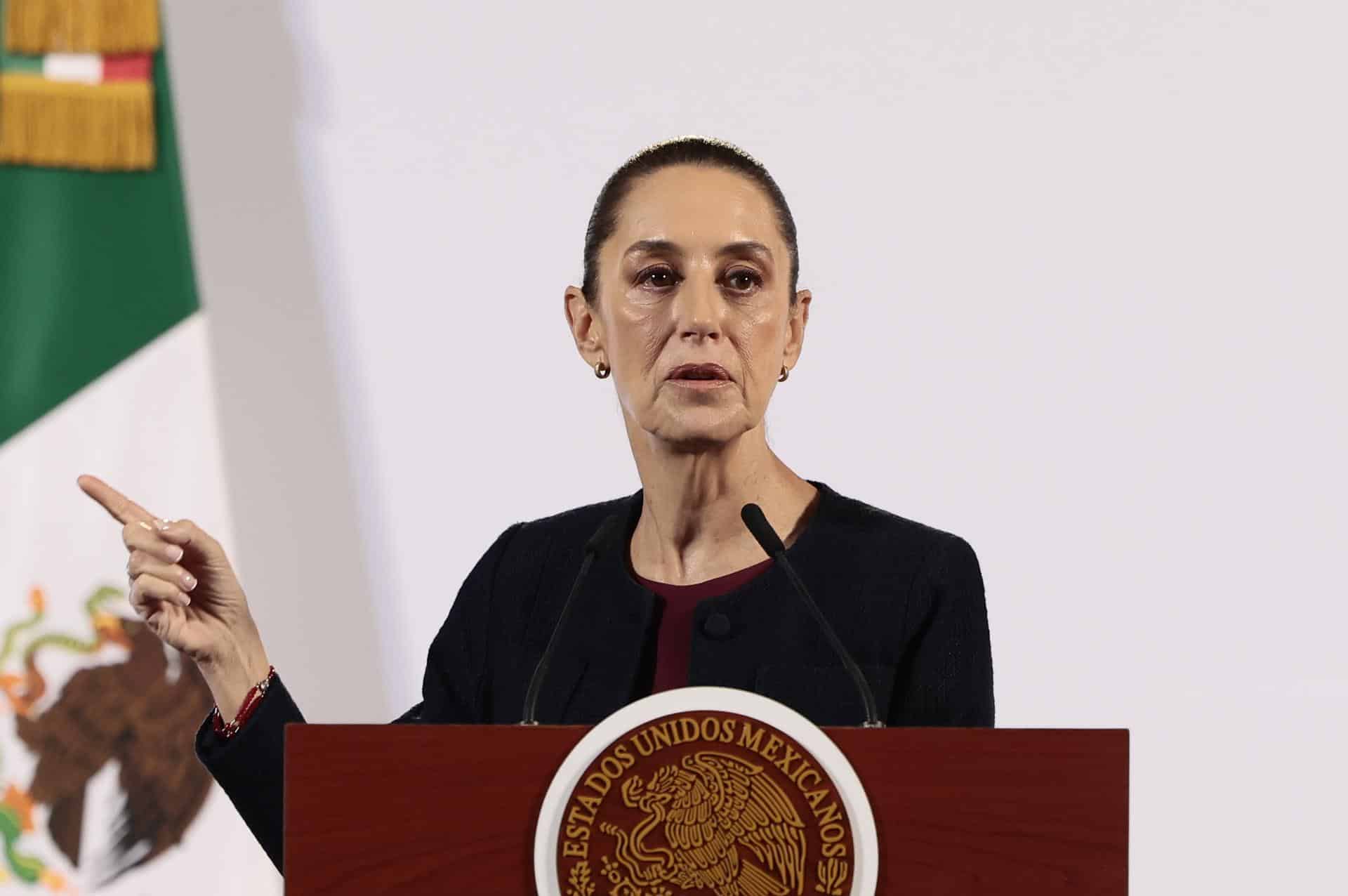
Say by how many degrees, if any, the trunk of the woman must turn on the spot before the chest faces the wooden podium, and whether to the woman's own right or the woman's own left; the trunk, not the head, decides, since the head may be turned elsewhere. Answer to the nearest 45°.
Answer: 0° — they already face it

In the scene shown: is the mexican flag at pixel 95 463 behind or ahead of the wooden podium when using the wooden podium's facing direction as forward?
behind

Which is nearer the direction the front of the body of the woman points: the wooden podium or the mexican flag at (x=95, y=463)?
the wooden podium

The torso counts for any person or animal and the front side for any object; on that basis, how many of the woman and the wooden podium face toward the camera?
2

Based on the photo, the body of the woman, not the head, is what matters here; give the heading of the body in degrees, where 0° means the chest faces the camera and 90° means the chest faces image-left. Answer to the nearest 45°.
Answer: approximately 0°

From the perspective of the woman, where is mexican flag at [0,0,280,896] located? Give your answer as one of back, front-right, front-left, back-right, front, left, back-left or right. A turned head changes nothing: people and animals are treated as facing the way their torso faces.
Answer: back-right
